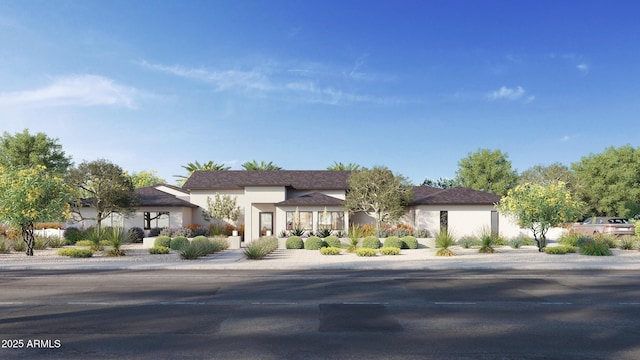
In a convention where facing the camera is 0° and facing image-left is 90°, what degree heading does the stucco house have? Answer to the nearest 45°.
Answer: approximately 0°

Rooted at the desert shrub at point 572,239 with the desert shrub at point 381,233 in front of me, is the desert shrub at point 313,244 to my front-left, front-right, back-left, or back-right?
front-left

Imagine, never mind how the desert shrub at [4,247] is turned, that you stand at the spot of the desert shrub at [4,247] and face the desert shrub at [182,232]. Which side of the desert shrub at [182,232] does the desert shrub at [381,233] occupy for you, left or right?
right

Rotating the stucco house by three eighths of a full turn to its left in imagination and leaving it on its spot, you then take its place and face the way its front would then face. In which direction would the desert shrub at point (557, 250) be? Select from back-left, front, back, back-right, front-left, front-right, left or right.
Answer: right

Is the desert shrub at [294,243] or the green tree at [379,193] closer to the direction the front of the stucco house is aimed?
the desert shrub

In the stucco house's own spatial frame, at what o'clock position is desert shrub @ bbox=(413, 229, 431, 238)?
The desert shrub is roughly at 10 o'clock from the stucco house.

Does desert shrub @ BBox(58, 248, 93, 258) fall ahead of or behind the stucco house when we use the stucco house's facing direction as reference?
ahead

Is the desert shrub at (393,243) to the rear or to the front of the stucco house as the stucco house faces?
to the front

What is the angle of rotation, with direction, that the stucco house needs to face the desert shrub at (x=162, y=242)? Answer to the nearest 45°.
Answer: approximately 45° to its right

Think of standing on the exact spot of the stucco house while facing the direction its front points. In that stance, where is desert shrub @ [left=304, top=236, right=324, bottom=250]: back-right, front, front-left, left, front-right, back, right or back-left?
front
